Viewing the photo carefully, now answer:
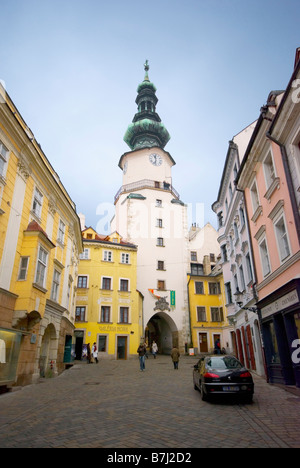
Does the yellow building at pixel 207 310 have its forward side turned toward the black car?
yes

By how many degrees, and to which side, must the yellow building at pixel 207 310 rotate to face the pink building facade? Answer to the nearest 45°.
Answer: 0° — it already faces it

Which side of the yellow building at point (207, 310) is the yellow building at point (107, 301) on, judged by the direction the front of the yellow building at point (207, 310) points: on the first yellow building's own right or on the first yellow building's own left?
on the first yellow building's own right

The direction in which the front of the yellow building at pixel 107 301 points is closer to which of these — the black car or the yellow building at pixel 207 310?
the black car

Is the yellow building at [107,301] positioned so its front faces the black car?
yes

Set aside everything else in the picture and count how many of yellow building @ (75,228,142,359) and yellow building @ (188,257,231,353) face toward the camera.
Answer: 2

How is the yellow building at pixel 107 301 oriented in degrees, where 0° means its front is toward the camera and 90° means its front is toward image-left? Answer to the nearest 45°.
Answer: approximately 0°
